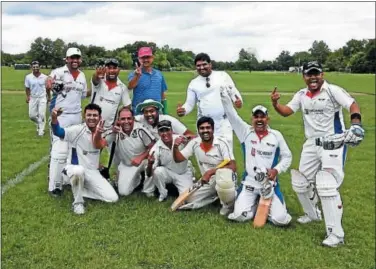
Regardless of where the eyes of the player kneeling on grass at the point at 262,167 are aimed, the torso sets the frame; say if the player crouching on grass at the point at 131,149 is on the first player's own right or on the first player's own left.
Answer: on the first player's own right

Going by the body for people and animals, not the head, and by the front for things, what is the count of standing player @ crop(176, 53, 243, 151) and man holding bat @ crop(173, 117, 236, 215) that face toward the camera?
2

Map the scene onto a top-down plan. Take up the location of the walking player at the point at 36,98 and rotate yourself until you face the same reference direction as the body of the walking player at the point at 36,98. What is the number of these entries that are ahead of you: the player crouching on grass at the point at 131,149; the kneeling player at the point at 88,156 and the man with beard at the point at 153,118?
3

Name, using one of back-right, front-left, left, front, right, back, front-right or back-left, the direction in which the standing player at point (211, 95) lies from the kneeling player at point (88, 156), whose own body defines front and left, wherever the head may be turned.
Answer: left

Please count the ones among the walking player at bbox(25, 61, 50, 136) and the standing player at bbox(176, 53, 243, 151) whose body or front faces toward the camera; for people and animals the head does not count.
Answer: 2
